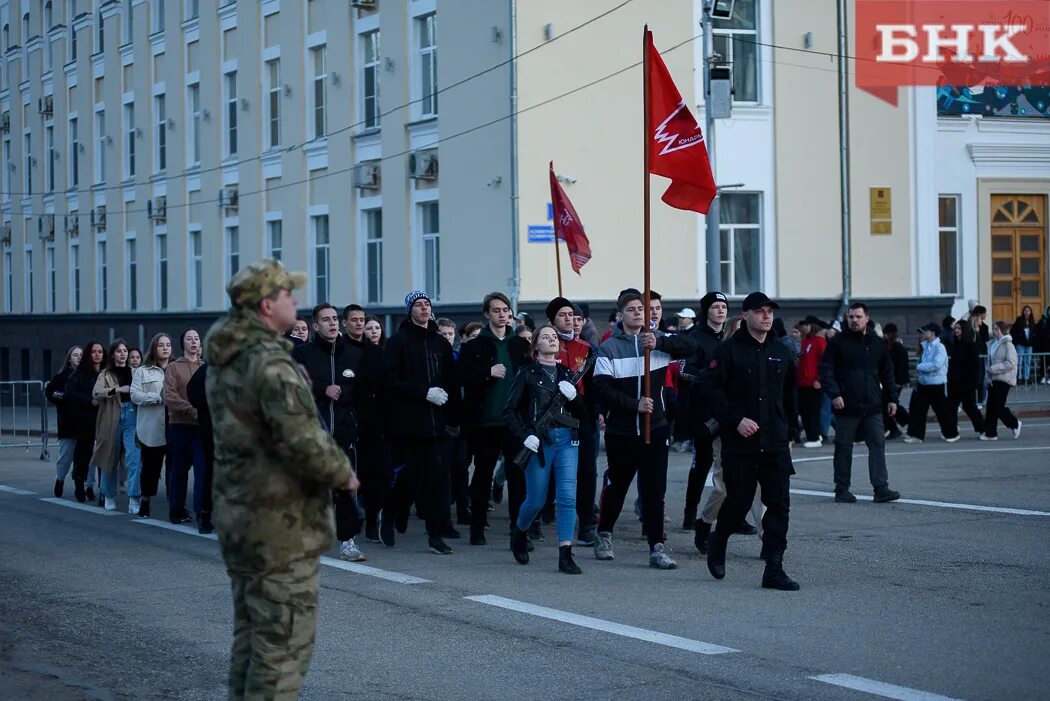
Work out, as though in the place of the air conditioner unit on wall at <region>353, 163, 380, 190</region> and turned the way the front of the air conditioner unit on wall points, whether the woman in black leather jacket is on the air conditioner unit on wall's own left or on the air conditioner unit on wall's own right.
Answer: on the air conditioner unit on wall's own left

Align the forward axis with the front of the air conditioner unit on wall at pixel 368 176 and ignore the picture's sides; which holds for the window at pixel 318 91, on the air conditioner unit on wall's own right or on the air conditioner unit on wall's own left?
on the air conditioner unit on wall's own right

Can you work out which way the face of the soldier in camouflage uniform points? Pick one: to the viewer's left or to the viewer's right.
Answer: to the viewer's right

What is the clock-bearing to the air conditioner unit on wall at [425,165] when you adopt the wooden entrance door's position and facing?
The air conditioner unit on wall is roughly at 2 o'clock from the wooden entrance door.

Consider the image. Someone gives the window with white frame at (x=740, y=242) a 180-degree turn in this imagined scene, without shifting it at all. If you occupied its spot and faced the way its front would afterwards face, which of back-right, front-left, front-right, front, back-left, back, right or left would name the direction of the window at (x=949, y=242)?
front-right

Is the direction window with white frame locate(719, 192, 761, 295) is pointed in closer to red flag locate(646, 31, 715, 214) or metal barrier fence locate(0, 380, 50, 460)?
the red flag

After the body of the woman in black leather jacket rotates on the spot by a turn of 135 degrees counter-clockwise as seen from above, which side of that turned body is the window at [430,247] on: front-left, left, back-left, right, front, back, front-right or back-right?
front

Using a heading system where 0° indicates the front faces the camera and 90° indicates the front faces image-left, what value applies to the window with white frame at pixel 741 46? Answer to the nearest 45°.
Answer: approximately 0°

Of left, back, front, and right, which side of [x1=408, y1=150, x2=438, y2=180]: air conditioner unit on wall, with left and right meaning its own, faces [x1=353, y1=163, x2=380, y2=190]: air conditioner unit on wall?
right

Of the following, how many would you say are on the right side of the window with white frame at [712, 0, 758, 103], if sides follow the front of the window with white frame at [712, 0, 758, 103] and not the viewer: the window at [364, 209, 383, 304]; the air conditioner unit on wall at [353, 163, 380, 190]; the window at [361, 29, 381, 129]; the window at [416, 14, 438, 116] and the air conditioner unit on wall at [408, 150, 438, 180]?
5

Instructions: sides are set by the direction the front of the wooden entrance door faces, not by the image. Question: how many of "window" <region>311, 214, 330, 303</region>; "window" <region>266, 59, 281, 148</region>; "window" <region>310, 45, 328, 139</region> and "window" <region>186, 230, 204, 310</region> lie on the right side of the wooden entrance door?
4

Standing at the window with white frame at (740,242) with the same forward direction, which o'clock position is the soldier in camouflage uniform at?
The soldier in camouflage uniform is roughly at 12 o'clock from the window with white frame.

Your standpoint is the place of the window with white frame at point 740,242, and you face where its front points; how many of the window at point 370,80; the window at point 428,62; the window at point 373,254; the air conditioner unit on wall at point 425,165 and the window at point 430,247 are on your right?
5

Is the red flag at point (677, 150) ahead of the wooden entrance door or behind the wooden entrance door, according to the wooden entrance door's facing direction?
ahead

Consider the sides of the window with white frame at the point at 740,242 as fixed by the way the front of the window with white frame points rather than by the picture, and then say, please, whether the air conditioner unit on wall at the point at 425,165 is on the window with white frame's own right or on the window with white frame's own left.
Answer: on the window with white frame's own right
